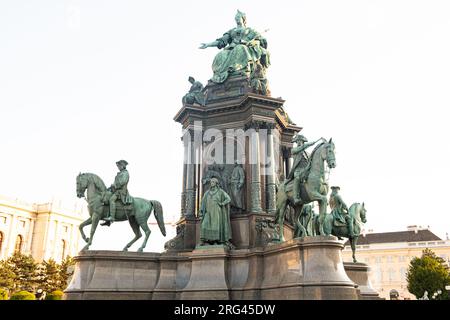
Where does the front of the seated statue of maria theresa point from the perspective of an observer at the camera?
facing the viewer and to the left of the viewer

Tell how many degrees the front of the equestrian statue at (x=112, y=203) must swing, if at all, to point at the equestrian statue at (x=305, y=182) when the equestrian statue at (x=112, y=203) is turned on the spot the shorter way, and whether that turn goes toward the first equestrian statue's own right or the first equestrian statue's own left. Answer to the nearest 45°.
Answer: approximately 135° to the first equestrian statue's own left

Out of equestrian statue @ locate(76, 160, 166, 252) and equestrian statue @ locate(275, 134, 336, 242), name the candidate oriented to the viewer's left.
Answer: equestrian statue @ locate(76, 160, 166, 252)

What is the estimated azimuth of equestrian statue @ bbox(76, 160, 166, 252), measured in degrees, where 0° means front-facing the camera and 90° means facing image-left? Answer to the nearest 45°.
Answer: approximately 90°

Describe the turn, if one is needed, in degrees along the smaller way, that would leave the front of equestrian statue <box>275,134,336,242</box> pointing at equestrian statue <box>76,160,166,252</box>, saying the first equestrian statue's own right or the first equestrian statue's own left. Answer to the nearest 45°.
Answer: approximately 135° to the first equestrian statue's own right

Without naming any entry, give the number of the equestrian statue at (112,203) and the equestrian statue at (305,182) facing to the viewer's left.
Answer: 1

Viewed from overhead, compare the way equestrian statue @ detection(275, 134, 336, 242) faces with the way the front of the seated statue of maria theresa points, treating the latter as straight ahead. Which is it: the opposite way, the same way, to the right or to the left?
to the left

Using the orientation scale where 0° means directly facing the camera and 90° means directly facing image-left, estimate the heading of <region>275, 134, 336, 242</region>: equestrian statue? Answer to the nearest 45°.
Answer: approximately 315°
